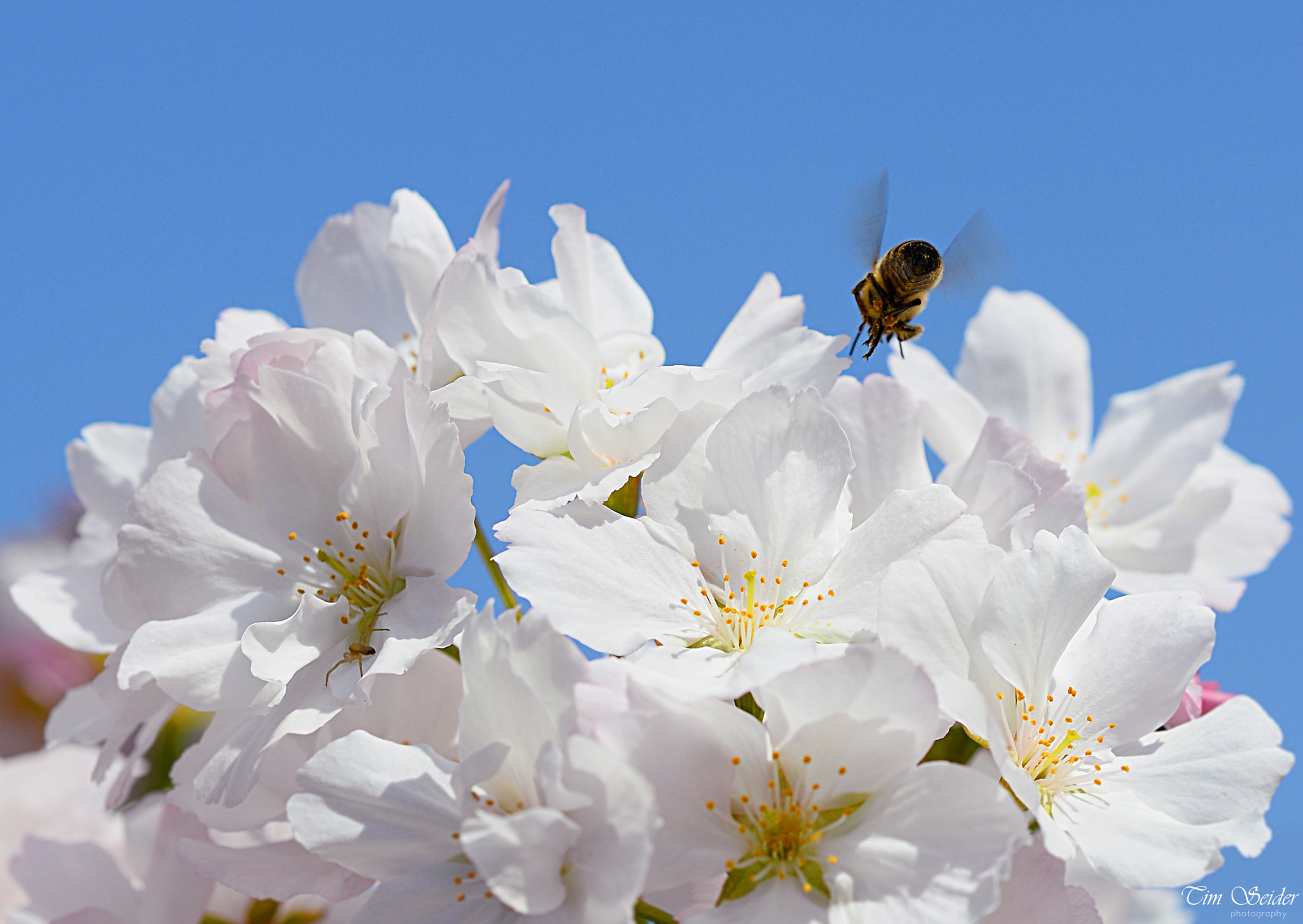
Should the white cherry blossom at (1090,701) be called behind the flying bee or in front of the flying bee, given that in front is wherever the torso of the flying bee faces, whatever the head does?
behind

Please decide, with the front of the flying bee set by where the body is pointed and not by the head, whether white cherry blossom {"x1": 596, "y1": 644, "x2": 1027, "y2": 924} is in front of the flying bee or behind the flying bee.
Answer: behind

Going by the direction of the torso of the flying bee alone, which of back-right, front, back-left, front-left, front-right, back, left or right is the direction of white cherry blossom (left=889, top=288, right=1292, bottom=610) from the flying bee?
right

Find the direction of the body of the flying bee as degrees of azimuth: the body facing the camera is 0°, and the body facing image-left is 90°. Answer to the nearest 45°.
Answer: approximately 135°
